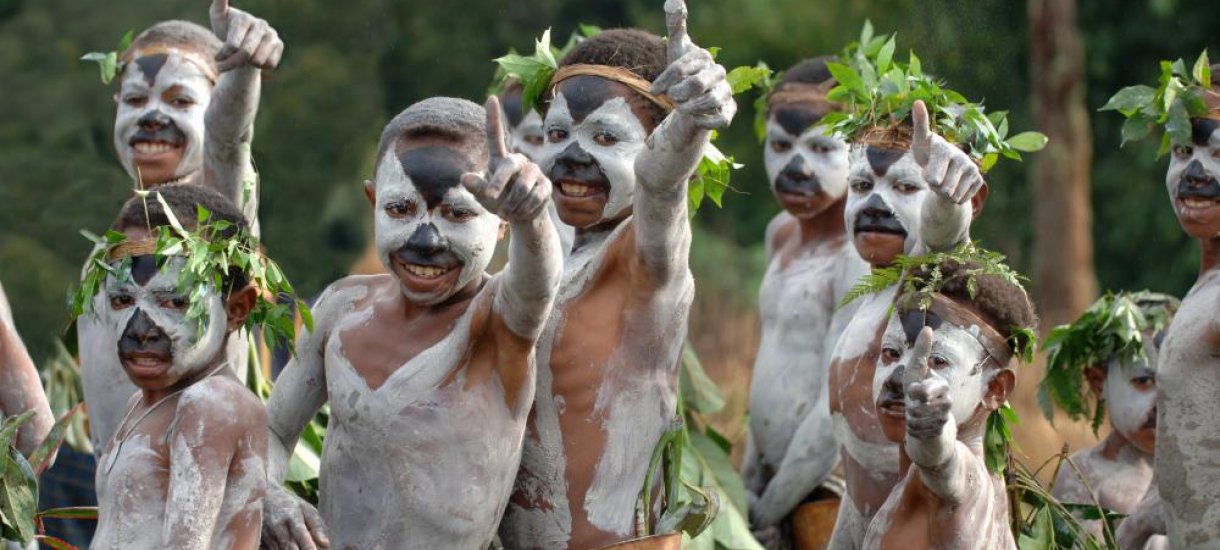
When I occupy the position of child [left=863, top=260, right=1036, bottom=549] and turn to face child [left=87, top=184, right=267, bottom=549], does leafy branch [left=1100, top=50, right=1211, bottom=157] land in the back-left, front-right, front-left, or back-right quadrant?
back-right

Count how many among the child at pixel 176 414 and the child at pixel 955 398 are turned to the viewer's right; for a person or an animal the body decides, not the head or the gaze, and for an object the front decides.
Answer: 0

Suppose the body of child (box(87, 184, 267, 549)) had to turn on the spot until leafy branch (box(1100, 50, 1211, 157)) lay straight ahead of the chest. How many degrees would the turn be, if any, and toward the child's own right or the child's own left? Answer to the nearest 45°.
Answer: approximately 135° to the child's own left

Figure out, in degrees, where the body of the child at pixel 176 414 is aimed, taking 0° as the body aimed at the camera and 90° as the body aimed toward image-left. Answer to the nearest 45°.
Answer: approximately 45°

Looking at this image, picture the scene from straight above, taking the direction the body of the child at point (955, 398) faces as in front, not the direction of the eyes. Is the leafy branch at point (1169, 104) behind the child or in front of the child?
behind

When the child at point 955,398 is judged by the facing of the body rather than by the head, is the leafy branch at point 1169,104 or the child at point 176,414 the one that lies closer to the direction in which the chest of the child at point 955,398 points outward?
the child
